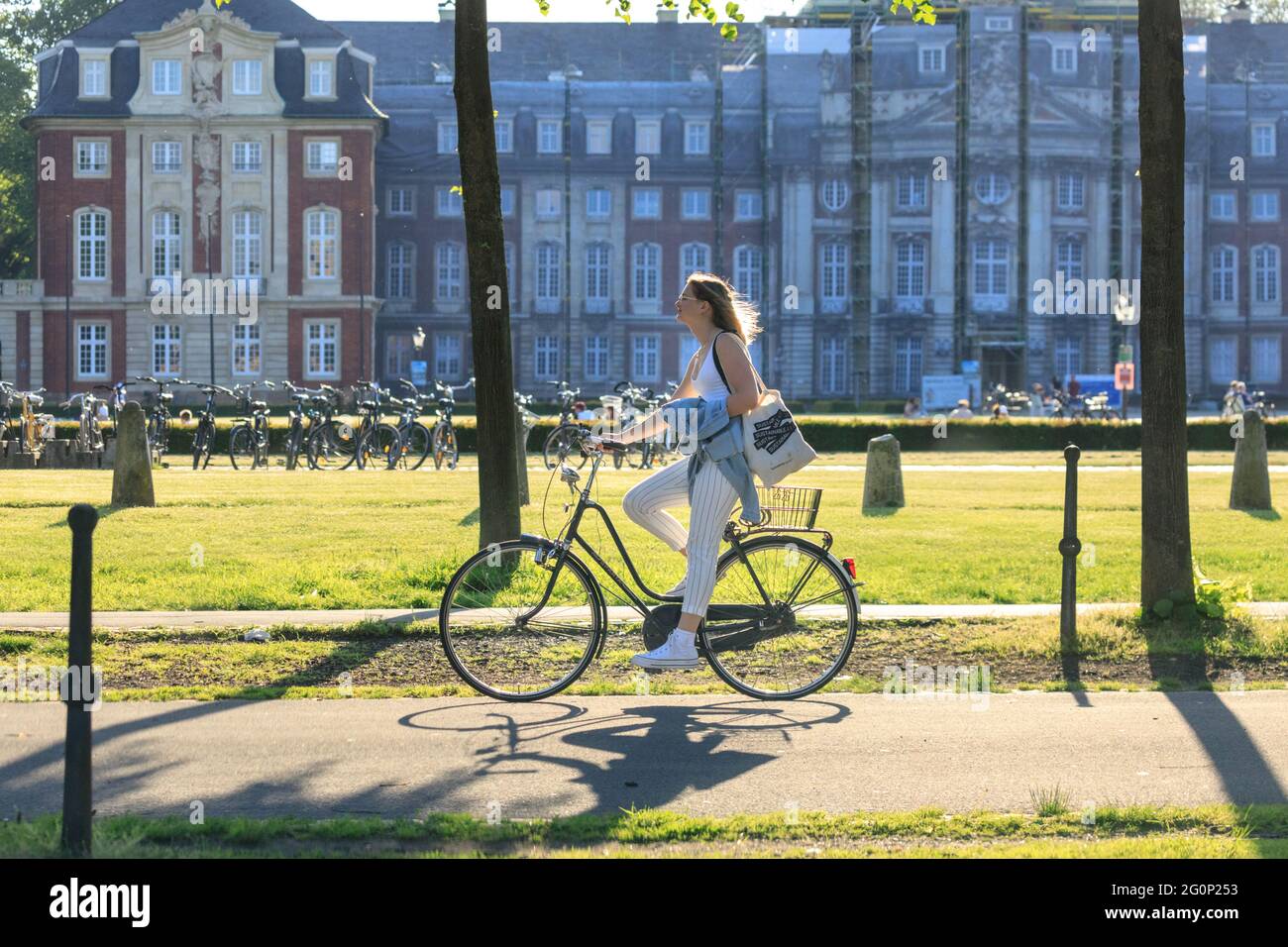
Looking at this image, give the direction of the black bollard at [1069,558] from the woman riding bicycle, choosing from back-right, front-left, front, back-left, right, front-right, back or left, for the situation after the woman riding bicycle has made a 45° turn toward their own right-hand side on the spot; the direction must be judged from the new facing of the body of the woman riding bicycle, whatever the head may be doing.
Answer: right

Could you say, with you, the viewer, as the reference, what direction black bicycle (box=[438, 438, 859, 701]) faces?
facing to the left of the viewer

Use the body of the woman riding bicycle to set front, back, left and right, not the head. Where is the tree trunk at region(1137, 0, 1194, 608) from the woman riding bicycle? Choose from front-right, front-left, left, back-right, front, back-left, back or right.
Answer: back-right

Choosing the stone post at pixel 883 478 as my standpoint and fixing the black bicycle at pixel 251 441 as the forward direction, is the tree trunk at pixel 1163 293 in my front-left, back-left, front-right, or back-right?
back-left

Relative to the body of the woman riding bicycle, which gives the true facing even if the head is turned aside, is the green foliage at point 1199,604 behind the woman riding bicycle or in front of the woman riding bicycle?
behind

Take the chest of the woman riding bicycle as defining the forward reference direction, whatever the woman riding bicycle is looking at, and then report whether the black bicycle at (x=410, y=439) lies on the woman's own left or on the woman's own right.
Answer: on the woman's own right

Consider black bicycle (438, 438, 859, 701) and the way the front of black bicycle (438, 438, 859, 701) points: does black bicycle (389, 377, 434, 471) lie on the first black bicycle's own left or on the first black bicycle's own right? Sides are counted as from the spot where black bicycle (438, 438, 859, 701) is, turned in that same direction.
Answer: on the first black bicycle's own right

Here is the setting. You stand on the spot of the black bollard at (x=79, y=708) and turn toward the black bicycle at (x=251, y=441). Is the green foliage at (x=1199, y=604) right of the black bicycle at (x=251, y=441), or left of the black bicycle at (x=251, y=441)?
right

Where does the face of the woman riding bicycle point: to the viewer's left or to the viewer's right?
to the viewer's left

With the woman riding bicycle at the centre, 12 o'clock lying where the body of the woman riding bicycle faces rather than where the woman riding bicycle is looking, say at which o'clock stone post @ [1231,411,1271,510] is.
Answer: The stone post is roughly at 4 o'clock from the woman riding bicycle.

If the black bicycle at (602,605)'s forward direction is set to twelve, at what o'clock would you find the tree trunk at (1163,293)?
The tree trunk is roughly at 5 o'clock from the black bicycle.

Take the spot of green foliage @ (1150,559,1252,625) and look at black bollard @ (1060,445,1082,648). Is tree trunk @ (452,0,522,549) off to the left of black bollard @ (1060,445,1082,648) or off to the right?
right

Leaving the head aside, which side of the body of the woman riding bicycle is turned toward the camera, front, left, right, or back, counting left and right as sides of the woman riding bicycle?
left
